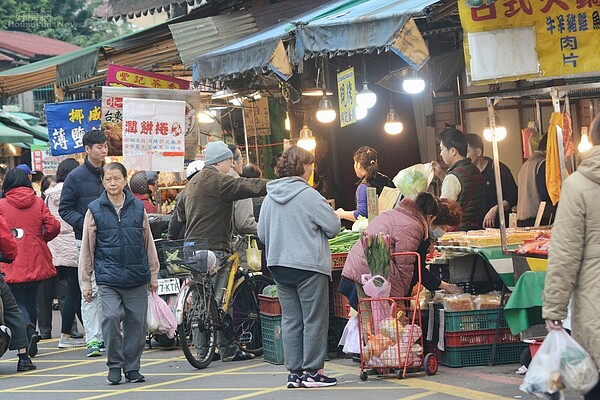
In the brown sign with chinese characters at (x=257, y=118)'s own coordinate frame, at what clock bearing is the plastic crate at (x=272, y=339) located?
The plastic crate is roughly at 12 o'clock from the brown sign with chinese characters.

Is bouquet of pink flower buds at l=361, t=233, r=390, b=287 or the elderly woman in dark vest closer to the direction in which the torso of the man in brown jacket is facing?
the bouquet of pink flower buds

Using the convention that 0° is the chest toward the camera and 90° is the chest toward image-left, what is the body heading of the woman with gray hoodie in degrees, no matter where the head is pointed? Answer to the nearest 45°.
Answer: approximately 225°

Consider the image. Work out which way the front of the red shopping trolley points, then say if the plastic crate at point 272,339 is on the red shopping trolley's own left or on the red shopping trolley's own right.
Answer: on the red shopping trolley's own right

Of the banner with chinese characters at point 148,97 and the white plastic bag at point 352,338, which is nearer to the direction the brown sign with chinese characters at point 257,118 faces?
the white plastic bag

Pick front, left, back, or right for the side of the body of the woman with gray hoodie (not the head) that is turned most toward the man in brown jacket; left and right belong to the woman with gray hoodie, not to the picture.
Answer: left

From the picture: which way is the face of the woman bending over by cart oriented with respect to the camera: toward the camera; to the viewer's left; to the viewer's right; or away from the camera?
to the viewer's right
